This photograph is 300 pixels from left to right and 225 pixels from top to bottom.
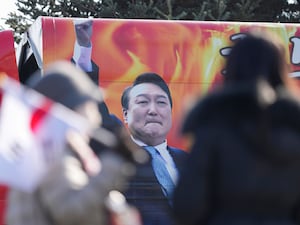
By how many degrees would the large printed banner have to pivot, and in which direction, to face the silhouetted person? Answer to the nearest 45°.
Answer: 0° — it already faces them

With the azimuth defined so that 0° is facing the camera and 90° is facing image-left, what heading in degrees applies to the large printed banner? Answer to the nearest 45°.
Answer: approximately 0°
